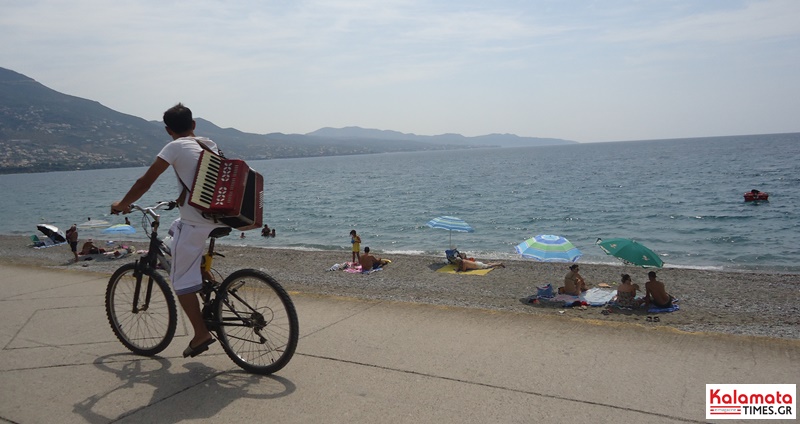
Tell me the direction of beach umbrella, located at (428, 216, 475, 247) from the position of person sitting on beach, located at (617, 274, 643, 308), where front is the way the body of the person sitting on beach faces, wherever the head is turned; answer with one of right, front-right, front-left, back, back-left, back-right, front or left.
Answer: left

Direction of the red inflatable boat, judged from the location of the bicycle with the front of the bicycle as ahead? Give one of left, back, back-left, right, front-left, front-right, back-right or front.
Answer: right

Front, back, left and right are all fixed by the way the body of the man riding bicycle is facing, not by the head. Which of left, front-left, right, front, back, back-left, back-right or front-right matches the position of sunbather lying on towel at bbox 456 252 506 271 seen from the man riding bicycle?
right

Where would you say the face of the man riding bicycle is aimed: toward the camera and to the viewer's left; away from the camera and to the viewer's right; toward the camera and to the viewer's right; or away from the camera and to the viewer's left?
away from the camera and to the viewer's left

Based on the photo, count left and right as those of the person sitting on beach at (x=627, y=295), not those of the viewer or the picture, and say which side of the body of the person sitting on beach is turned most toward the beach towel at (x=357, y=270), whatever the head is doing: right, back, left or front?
left

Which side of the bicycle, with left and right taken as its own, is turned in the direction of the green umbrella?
right

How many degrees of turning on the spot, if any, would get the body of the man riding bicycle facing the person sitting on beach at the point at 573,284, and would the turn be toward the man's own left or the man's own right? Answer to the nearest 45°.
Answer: approximately 90° to the man's own right

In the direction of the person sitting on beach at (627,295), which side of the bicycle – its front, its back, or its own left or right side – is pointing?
right

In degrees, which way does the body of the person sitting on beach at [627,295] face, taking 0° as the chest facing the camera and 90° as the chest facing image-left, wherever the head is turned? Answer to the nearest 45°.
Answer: approximately 225°

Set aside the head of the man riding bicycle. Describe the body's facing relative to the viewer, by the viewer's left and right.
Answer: facing away from the viewer and to the left of the viewer

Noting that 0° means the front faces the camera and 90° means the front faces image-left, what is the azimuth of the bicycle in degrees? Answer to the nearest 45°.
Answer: approximately 135°
